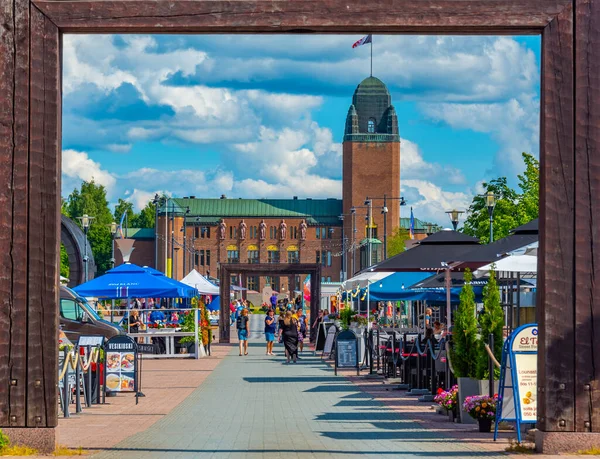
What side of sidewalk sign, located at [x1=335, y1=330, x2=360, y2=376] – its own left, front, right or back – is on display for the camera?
front

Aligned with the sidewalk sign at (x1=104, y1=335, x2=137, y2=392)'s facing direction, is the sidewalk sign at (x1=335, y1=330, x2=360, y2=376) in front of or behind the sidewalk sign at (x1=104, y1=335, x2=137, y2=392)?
behind

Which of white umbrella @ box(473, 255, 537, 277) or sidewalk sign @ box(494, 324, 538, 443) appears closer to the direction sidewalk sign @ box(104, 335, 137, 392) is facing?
the sidewalk sign

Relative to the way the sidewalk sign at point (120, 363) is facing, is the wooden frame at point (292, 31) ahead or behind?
ahead

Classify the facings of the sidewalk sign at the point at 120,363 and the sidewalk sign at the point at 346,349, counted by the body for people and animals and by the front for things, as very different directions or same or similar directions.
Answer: same or similar directions

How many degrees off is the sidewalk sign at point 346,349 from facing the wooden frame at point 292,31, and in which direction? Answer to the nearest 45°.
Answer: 0° — it already faces it

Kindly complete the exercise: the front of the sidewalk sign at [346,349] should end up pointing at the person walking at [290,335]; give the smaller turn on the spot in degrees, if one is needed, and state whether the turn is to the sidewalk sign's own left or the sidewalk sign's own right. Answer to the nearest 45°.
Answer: approximately 180°

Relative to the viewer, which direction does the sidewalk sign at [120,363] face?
toward the camera

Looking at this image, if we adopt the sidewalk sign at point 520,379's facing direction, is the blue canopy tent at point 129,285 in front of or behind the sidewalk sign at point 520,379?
behind

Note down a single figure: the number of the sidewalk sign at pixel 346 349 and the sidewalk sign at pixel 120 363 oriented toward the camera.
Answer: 2

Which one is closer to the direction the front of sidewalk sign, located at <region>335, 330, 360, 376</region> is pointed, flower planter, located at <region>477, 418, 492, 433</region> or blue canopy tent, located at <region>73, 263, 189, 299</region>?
the flower planter
